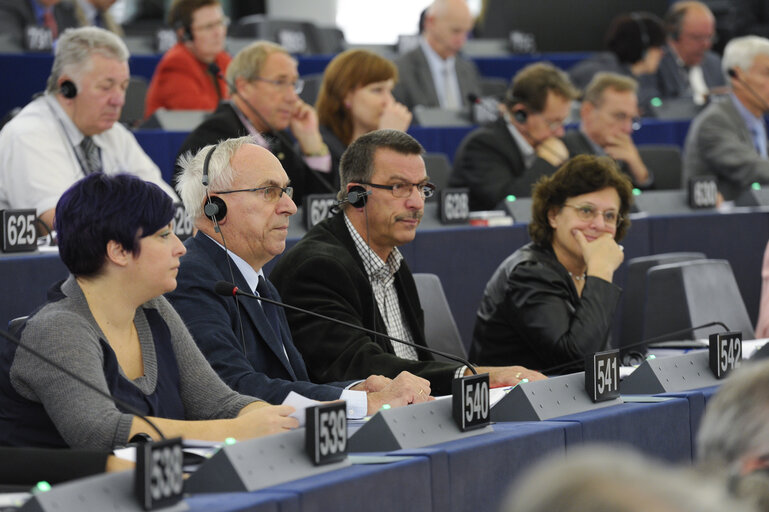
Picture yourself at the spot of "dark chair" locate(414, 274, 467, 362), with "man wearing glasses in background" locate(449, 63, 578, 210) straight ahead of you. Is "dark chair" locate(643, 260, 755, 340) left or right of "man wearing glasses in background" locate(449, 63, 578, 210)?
right

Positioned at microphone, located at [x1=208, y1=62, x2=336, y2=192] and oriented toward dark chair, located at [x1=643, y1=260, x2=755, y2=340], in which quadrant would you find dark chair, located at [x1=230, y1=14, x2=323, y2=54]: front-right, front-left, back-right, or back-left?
back-left

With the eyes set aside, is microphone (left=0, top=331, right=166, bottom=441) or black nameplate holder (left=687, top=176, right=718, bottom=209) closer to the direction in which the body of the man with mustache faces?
the microphone

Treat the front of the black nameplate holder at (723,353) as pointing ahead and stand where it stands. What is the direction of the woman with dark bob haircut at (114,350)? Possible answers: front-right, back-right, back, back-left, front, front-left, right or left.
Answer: right

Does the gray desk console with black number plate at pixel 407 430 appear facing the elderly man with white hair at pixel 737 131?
no

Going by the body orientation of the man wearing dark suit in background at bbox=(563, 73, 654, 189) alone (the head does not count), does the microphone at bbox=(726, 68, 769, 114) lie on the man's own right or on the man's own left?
on the man's own left

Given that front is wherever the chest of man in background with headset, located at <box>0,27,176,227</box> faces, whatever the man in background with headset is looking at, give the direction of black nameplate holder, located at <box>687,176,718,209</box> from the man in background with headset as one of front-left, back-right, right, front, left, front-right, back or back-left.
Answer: front-left

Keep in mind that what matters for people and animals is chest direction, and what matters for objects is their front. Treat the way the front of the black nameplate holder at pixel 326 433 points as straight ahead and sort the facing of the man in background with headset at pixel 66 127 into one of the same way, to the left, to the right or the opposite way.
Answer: the same way
